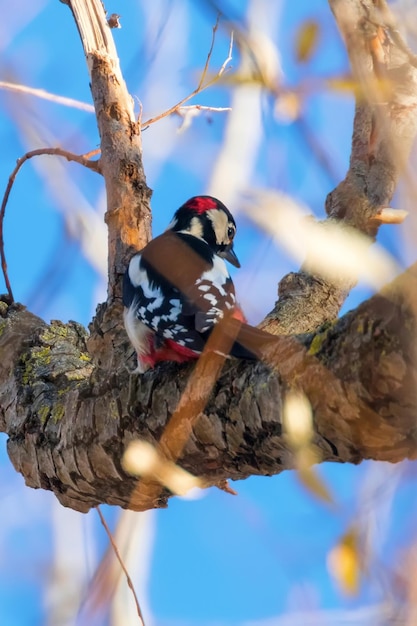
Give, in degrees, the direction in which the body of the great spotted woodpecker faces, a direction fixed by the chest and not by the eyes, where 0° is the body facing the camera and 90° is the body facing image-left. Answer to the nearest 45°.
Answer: approximately 180°
